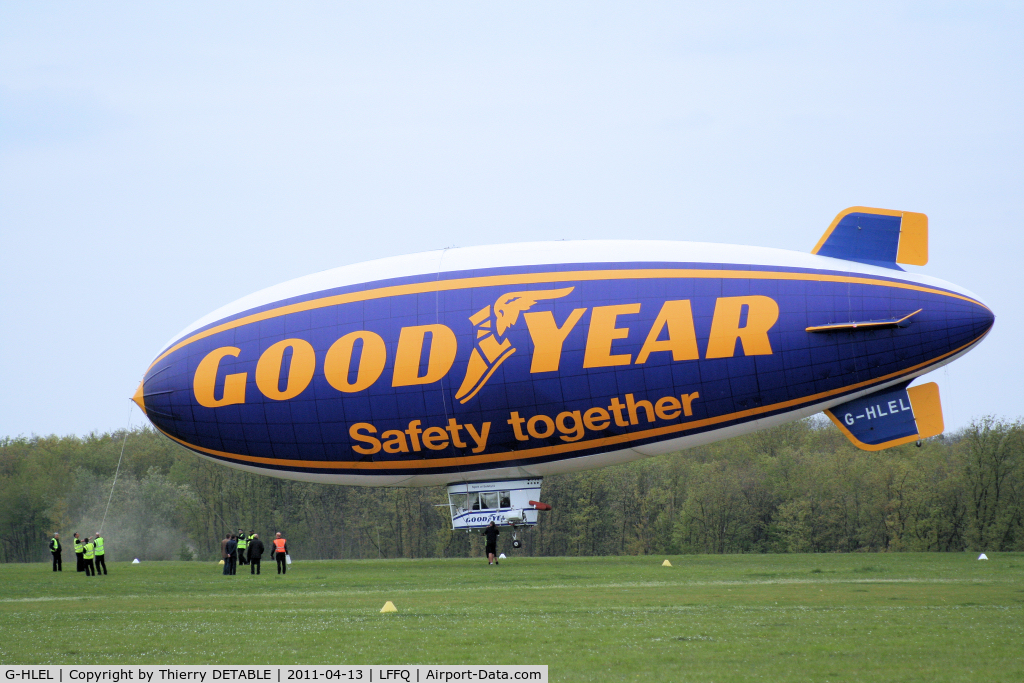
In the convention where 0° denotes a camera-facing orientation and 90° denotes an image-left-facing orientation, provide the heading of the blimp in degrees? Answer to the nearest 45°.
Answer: approximately 90°

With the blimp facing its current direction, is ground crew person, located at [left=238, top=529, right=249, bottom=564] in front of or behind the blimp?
in front

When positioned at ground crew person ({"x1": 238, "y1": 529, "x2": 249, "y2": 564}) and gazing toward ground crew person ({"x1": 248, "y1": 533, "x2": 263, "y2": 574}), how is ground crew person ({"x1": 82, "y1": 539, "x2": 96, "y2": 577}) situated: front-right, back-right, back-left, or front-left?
front-right

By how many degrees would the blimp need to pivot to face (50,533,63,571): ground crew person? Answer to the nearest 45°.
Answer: approximately 45° to its right

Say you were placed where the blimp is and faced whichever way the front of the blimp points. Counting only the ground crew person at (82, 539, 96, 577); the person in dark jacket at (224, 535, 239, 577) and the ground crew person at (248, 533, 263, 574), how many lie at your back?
0

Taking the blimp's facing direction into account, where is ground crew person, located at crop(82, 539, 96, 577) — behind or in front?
in front

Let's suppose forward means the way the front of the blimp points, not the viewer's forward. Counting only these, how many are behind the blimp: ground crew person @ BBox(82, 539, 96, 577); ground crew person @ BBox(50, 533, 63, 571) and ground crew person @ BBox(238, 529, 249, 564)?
0

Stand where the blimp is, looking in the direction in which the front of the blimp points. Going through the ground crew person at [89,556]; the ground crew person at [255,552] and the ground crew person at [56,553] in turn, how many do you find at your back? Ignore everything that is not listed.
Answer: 0

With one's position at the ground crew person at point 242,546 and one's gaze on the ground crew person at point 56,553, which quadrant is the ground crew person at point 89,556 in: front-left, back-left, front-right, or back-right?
front-left

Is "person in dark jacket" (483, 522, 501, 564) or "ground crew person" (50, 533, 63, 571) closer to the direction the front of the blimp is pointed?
the ground crew person

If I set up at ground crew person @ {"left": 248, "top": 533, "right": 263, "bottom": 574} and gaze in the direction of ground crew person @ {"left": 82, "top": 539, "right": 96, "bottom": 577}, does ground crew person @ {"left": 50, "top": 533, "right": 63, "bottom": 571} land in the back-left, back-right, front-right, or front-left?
front-right

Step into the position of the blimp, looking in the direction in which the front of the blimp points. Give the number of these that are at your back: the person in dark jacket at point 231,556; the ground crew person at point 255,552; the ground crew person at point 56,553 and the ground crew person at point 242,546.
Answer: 0

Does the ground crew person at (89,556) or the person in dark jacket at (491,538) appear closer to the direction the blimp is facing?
the ground crew person
